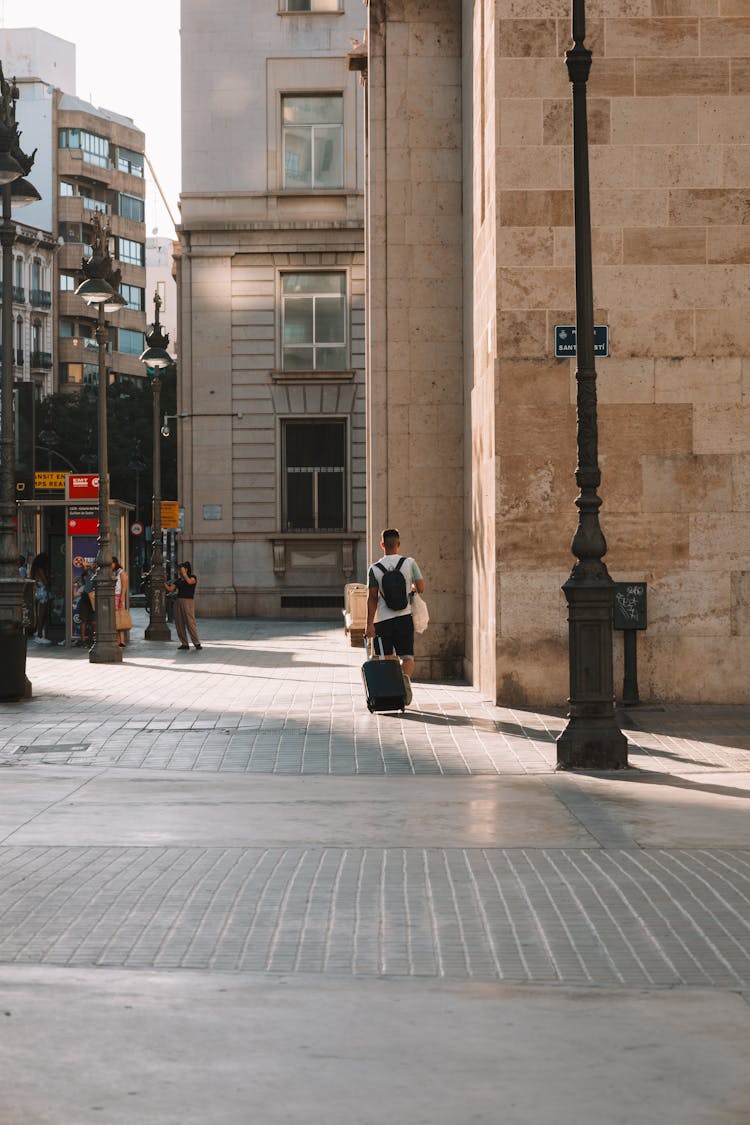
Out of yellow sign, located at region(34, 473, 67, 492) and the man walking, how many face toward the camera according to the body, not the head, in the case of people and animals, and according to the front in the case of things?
1

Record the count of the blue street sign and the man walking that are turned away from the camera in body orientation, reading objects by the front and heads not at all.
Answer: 1

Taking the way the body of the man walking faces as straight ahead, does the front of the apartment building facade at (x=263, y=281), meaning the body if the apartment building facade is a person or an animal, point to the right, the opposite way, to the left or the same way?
the opposite way

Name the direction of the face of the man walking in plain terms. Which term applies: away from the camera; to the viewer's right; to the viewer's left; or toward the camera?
away from the camera

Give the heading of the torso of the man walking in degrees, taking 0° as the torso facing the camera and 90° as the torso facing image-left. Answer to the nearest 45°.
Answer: approximately 180°

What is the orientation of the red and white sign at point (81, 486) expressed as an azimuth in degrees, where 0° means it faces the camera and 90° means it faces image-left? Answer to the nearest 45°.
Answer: approximately 0°

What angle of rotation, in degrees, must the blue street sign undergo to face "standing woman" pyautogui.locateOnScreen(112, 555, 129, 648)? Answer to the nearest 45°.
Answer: approximately 135° to its right
